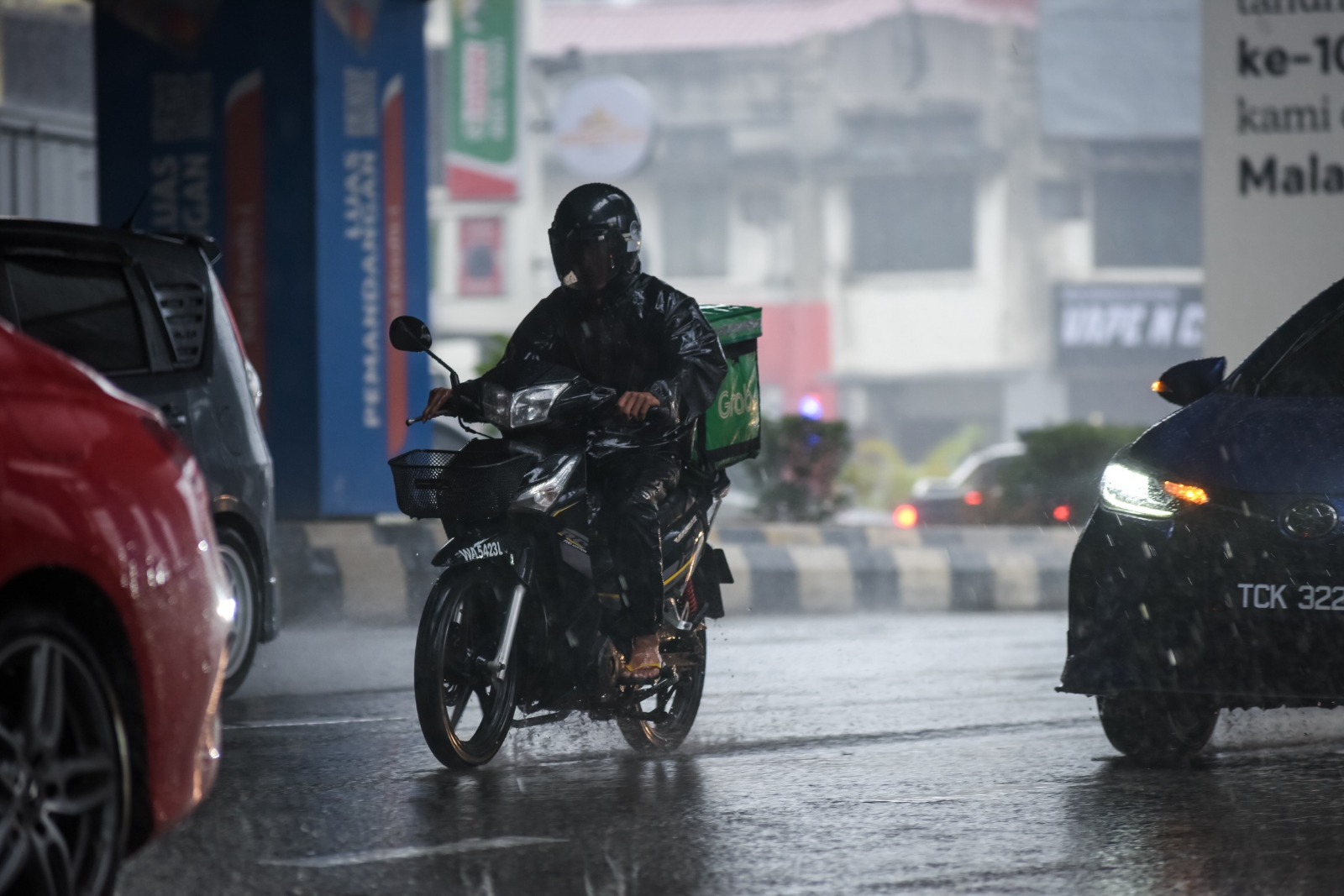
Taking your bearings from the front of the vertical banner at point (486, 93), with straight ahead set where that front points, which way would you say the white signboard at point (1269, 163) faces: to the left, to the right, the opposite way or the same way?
the same way

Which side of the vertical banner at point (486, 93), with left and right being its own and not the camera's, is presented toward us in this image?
front

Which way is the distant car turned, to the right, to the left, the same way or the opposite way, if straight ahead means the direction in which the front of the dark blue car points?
the opposite way

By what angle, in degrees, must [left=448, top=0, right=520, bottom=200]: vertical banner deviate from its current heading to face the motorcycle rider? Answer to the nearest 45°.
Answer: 0° — it already faces them

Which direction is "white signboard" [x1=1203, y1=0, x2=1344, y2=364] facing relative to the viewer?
toward the camera

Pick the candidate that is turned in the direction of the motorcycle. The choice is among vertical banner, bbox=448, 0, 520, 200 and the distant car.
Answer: the vertical banner

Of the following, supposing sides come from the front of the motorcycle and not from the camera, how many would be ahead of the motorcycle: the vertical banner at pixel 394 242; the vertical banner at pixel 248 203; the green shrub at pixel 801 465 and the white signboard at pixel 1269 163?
0

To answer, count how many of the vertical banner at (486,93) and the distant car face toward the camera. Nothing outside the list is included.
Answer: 1

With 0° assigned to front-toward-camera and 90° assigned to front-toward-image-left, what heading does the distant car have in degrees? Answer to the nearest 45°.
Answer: approximately 225°

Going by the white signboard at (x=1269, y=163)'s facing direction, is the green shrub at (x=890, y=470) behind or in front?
behind

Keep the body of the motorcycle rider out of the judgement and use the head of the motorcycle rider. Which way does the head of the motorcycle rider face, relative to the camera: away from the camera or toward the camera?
toward the camera

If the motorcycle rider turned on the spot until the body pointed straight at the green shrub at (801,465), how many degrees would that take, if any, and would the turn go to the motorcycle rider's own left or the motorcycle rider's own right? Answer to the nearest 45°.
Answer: approximately 135° to the motorcycle rider's own right
